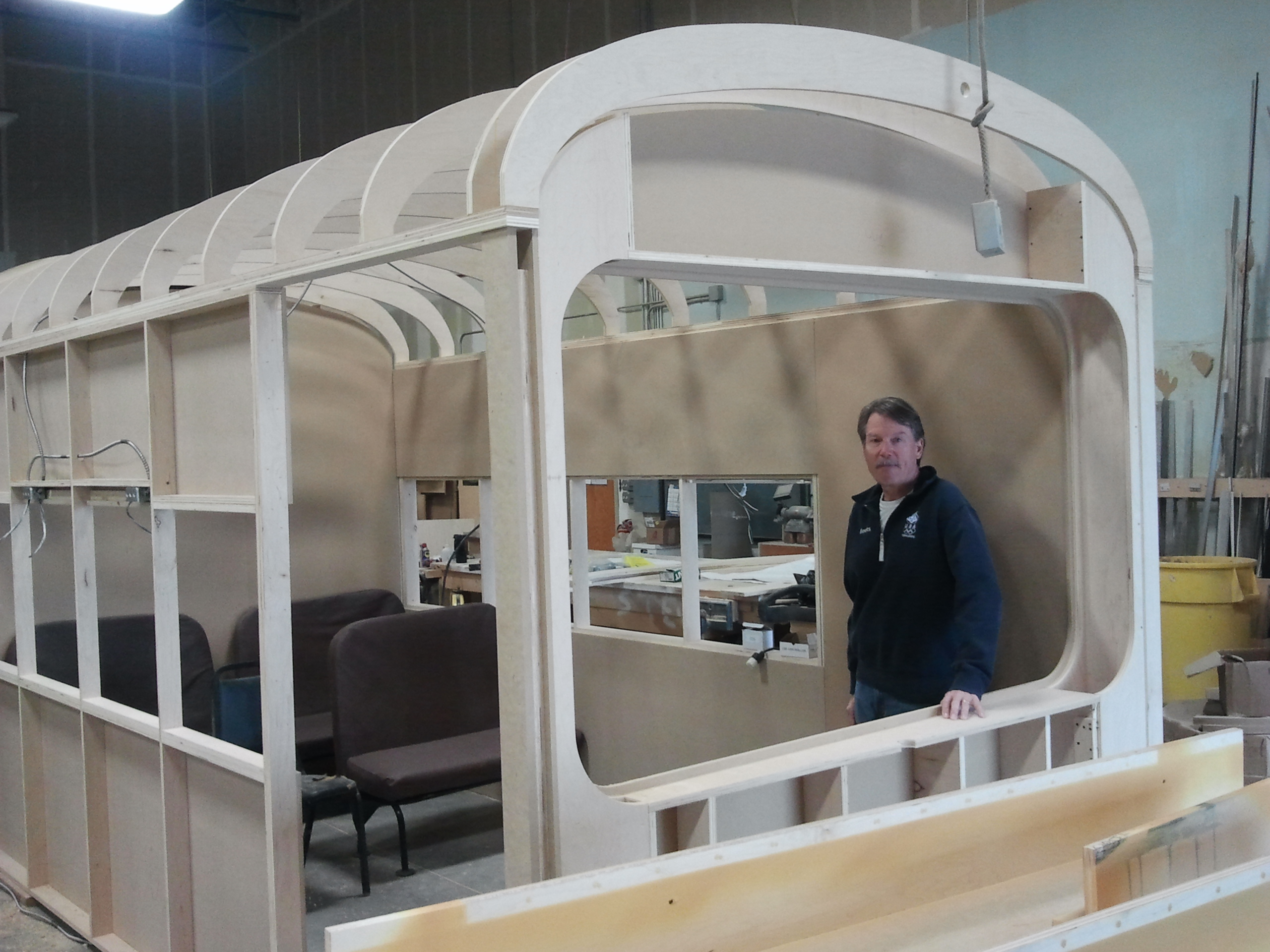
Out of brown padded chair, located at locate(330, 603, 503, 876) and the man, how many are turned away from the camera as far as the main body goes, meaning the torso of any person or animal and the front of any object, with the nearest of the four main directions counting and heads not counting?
0

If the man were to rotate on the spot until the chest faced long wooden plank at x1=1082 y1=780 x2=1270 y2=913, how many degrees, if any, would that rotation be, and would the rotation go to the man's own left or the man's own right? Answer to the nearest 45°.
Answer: approximately 45° to the man's own left

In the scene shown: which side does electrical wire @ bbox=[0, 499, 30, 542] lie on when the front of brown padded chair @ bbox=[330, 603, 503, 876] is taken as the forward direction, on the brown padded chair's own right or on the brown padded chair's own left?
on the brown padded chair's own right

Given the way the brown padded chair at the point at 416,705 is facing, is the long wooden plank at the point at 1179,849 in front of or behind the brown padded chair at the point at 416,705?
in front

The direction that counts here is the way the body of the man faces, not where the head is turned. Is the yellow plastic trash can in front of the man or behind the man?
behind

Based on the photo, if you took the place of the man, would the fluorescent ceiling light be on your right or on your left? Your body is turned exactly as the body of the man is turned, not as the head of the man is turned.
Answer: on your right

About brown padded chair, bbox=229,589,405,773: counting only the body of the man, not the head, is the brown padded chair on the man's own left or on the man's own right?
on the man's own right

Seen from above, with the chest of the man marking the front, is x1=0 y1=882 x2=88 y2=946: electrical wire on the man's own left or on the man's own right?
on the man's own right

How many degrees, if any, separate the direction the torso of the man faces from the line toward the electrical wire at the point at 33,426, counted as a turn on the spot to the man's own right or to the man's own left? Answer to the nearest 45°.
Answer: approximately 45° to the man's own right

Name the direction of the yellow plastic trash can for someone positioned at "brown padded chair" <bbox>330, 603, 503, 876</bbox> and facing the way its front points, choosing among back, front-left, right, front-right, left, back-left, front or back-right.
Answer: front-left

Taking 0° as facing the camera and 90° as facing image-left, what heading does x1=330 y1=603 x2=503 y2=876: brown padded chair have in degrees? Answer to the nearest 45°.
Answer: approximately 315°

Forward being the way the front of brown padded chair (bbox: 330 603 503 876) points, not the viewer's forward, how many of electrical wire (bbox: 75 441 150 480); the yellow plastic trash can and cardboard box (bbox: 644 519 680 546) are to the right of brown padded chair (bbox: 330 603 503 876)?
1
